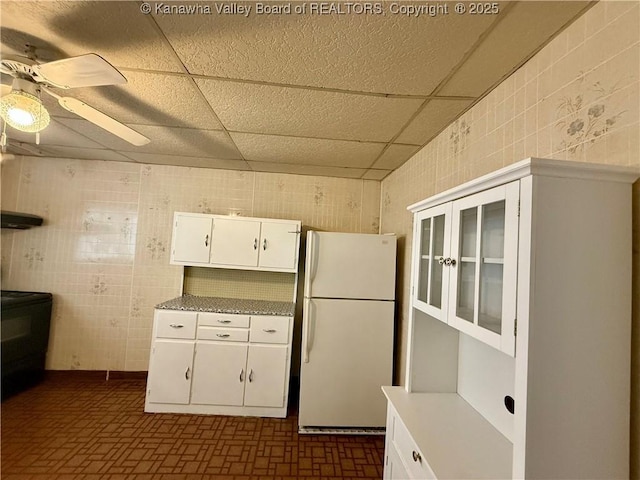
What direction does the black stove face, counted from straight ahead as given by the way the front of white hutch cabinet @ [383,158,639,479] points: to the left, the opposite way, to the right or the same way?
the opposite way

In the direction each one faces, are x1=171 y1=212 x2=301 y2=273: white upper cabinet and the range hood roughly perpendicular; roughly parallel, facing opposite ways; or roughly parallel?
roughly perpendicular

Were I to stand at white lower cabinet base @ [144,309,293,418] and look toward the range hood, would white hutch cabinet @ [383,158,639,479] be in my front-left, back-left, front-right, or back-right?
back-left

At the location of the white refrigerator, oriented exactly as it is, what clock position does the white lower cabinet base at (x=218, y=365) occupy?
The white lower cabinet base is roughly at 3 o'clock from the white refrigerator.

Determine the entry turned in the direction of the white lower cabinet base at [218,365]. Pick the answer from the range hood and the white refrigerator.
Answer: the range hood

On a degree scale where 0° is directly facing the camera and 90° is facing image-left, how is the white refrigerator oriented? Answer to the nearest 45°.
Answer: approximately 0°

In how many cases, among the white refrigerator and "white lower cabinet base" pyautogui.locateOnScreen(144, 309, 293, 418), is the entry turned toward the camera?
2

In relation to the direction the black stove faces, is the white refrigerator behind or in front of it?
in front

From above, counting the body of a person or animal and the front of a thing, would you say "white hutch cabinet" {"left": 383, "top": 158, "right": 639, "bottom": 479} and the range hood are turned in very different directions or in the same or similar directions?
very different directions

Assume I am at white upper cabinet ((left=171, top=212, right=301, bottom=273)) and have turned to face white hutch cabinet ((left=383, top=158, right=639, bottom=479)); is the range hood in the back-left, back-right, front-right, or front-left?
back-right

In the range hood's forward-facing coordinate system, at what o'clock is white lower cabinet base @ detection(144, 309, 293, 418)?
The white lower cabinet base is roughly at 12 o'clock from the range hood.
